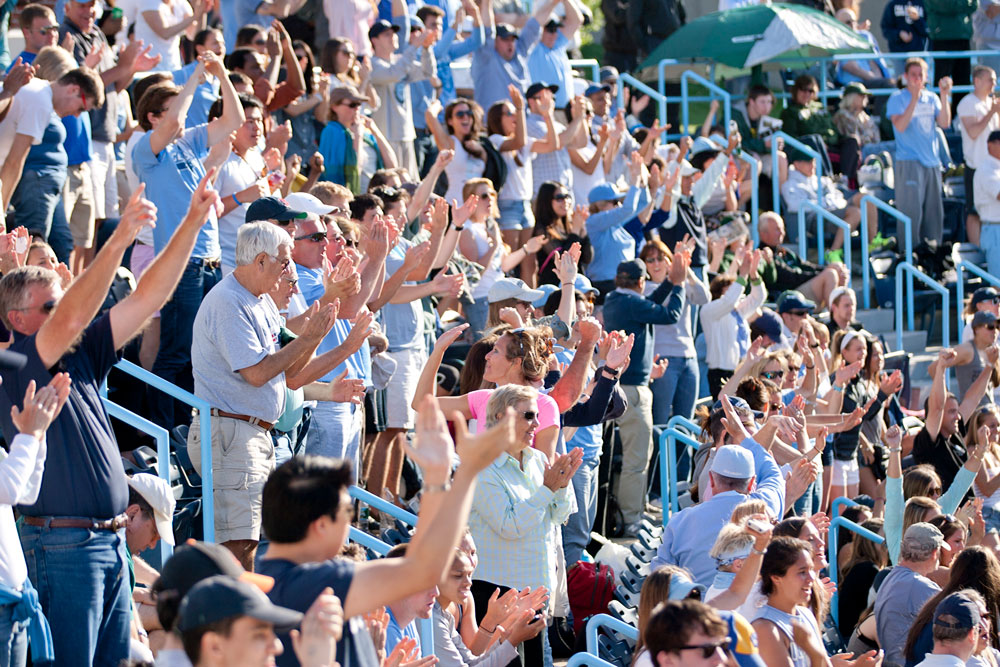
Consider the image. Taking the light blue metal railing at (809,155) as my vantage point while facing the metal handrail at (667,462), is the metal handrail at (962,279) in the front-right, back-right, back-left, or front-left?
front-left

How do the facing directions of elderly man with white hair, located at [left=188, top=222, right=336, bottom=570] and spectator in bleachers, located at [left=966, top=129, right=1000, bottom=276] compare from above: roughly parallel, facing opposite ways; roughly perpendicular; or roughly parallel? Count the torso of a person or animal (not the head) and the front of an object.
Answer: roughly perpendicular

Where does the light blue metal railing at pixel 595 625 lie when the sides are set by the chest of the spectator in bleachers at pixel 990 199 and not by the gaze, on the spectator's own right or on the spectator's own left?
on the spectator's own right

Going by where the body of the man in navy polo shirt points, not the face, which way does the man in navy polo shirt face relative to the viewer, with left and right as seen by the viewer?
facing the viewer and to the right of the viewer

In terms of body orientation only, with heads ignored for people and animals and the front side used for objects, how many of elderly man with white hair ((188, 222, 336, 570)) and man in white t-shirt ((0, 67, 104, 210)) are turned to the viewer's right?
2

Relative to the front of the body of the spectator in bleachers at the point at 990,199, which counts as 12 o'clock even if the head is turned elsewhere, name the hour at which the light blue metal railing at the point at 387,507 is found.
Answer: The light blue metal railing is roughly at 2 o'clock from the spectator in bleachers.

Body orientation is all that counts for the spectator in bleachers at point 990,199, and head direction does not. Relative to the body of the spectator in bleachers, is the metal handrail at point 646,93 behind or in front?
behind

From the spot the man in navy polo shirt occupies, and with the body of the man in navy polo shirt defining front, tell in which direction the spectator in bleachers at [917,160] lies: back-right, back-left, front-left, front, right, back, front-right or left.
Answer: left

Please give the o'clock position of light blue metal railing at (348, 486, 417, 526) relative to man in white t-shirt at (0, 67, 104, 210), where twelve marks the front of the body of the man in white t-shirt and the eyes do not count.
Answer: The light blue metal railing is roughly at 2 o'clock from the man in white t-shirt.

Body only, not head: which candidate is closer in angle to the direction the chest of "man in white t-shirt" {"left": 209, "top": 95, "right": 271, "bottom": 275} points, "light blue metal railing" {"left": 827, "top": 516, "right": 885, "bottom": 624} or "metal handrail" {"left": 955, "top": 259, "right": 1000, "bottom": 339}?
the light blue metal railing

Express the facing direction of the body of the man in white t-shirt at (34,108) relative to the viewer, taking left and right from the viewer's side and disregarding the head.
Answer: facing to the right of the viewer

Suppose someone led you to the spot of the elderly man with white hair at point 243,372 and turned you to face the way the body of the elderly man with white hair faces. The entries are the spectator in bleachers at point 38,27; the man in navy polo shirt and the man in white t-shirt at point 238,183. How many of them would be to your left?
2

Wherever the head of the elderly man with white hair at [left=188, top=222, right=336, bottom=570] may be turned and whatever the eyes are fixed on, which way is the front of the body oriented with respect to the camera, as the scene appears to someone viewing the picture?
to the viewer's right

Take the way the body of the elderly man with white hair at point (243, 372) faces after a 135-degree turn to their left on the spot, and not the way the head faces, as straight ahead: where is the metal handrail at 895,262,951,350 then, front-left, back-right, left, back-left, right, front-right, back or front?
right
